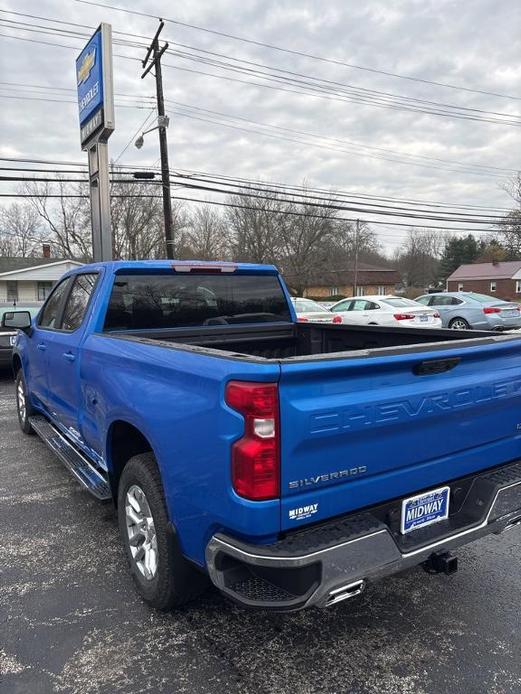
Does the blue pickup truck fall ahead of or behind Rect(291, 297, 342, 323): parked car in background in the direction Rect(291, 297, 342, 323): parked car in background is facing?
behind

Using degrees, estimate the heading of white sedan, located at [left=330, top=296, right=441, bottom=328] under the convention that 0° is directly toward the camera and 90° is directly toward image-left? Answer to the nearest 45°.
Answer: approximately 135°

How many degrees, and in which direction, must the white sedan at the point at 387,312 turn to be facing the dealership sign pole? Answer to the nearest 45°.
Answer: approximately 90° to its left

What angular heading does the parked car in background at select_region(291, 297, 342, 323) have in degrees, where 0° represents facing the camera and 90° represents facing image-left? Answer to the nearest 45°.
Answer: approximately 135°

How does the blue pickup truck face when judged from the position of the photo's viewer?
facing away from the viewer and to the left of the viewer

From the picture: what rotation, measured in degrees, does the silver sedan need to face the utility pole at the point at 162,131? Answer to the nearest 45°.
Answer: approximately 45° to its left

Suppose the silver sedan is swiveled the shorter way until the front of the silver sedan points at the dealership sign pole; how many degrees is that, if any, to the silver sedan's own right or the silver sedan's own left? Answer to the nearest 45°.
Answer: approximately 90° to the silver sedan's own left

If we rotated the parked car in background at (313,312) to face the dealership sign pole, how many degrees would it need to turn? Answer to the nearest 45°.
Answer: approximately 90° to its left

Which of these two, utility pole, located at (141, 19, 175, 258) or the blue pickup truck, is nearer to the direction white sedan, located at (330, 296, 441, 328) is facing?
the utility pole
